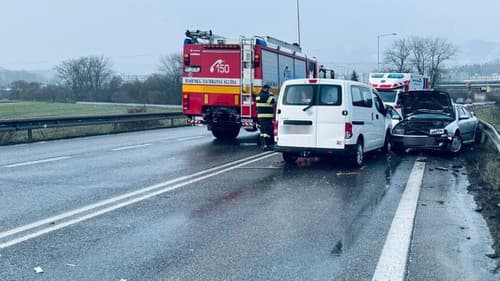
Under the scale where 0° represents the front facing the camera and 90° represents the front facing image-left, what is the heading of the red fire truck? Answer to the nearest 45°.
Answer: approximately 225°

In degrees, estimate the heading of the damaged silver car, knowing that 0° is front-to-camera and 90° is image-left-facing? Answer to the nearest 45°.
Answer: approximately 45°

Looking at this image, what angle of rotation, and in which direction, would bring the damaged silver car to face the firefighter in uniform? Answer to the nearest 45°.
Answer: approximately 45° to its right

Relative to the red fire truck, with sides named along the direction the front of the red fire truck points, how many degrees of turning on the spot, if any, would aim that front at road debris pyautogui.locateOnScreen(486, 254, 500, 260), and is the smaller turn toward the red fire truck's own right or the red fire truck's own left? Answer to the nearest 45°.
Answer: approximately 135° to the red fire truck's own right

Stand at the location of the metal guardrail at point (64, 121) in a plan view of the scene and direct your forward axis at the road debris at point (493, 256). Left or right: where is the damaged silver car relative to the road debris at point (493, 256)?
left

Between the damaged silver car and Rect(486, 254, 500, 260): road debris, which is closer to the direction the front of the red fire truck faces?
the damaged silver car

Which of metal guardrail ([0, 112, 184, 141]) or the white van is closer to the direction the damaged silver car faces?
the white van

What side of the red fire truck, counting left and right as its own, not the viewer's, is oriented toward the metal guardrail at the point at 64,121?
left

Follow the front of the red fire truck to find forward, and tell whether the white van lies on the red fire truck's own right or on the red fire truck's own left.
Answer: on the red fire truck's own right

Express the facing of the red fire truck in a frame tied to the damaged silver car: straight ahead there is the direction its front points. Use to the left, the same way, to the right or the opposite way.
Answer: the opposite way

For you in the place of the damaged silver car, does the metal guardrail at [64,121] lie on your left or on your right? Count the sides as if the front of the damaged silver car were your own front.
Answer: on your right

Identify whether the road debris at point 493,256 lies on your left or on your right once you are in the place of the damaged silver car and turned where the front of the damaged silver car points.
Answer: on your left
